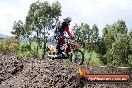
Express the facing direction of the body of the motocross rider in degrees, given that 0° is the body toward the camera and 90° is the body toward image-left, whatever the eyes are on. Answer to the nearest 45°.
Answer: approximately 270°
